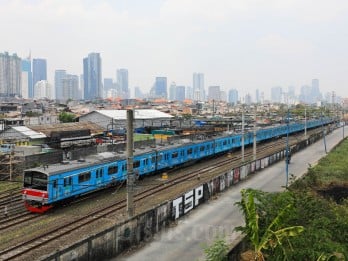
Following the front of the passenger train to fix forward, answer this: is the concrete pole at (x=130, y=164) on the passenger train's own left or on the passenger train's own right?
on the passenger train's own left

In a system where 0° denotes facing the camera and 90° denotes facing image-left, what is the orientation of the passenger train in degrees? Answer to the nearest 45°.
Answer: approximately 45°

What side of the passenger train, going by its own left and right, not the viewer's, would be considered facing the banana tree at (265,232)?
left

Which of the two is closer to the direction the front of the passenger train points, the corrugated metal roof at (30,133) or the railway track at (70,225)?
the railway track

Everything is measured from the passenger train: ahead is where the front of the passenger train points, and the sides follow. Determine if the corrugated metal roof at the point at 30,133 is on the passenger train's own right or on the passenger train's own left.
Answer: on the passenger train's own right
